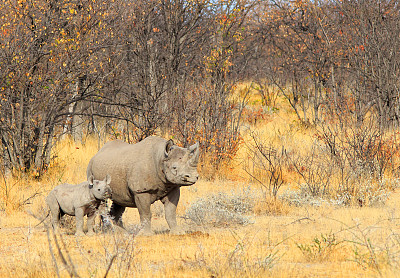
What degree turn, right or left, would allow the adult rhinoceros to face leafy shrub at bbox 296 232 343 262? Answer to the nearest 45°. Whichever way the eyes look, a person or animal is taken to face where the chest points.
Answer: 0° — it already faces it

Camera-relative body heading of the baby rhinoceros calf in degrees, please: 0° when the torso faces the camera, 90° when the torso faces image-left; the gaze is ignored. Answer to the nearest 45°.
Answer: approximately 315°

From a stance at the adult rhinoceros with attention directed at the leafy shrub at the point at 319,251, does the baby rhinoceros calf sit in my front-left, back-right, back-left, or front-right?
back-right

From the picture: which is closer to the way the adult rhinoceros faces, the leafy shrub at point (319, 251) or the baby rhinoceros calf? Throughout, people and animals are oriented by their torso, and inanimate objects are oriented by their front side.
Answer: the leafy shrub

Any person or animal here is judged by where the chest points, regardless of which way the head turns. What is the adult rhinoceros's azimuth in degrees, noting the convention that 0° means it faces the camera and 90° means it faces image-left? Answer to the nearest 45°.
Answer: approximately 315°

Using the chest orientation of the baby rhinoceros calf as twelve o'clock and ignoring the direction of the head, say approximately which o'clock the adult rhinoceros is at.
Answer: The adult rhinoceros is roughly at 11 o'clock from the baby rhinoceros calf.
